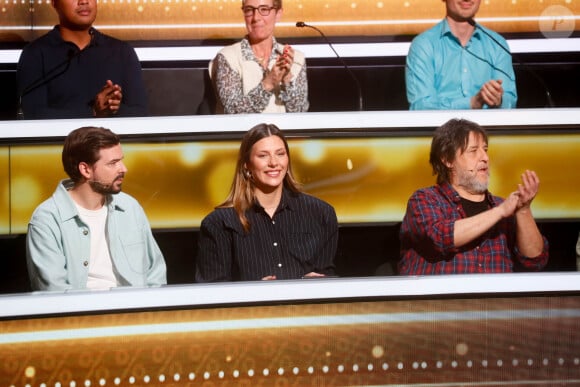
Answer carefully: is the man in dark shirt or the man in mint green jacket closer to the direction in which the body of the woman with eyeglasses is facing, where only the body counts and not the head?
the man in mint green jacket

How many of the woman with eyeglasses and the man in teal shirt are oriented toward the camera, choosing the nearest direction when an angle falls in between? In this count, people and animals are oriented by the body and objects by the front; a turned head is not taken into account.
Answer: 2

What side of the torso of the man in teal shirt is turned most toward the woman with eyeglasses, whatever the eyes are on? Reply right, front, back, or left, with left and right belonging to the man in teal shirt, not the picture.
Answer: right

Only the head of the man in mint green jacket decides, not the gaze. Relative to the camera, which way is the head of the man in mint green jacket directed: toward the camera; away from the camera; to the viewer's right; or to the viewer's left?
to the viewer's right

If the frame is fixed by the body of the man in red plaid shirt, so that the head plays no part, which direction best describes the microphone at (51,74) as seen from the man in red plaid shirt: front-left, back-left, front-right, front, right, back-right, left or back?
back-right

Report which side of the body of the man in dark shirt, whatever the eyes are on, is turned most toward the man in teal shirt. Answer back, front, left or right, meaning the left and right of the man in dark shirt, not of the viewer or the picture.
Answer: left

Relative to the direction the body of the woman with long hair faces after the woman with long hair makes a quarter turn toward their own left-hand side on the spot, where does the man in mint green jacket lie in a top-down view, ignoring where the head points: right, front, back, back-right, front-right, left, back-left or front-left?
back
